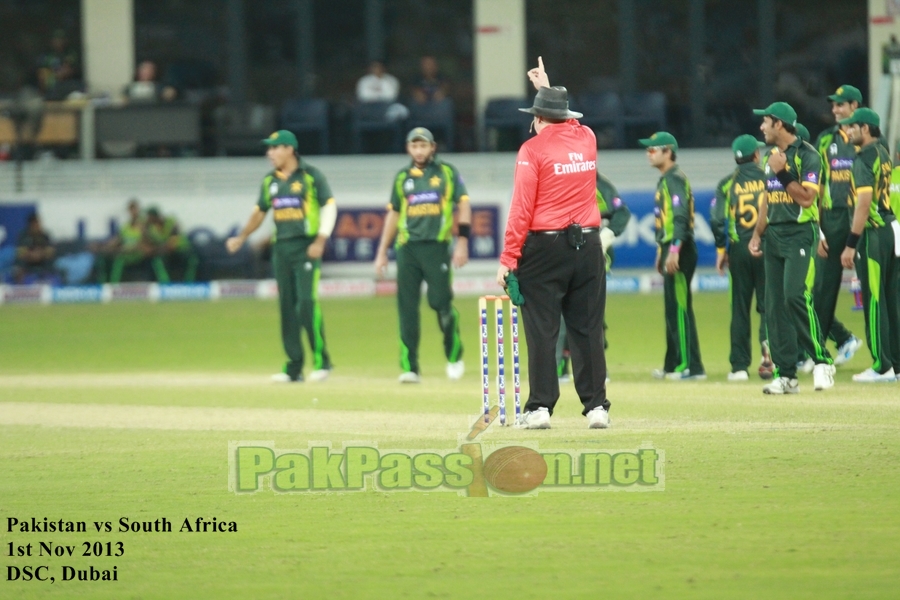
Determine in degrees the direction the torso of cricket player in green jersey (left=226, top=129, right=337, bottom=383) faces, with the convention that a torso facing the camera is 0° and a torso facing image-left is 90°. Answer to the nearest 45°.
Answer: approximately 45°

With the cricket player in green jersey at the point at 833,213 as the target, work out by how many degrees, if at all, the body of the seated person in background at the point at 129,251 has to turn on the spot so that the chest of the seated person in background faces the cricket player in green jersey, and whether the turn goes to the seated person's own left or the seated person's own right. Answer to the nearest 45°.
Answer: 0° — they already face them

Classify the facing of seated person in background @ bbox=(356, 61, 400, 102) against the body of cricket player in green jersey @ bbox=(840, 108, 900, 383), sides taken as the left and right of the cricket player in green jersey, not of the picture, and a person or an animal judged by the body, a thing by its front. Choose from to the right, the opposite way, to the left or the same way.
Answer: to the left

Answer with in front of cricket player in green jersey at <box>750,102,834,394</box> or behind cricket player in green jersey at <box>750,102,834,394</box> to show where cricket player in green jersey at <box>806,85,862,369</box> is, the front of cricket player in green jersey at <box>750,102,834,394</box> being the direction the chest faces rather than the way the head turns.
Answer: behind

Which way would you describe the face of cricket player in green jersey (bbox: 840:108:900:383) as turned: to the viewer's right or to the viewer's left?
to the viewer's left
